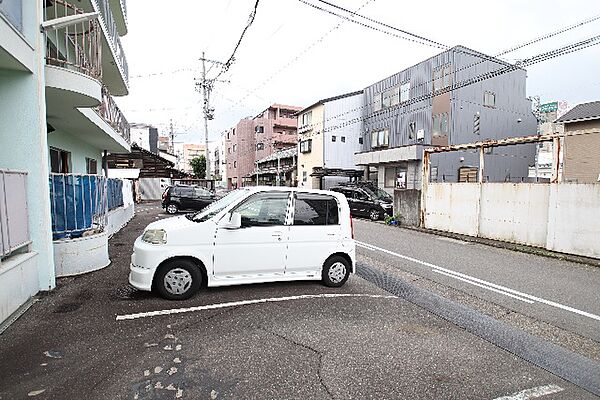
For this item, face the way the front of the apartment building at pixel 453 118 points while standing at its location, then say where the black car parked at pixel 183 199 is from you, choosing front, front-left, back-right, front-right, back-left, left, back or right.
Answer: front

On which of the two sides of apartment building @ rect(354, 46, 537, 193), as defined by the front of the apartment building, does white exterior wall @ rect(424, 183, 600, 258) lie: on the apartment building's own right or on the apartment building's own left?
on the apartment building's own left

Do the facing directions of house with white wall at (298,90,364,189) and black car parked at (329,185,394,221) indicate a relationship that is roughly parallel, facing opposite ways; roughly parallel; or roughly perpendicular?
roughly perpendicular

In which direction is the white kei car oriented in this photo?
to the viewer's left

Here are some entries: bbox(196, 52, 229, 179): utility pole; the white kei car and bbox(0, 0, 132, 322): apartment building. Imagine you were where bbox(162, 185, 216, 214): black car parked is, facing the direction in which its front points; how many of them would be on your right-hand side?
2

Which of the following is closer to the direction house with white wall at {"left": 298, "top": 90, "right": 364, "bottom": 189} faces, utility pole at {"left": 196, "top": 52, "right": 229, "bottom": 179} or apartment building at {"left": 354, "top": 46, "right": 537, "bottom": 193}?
the utility pole

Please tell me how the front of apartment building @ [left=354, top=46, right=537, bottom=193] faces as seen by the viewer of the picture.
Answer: facing the viewer and to the left of the viewer

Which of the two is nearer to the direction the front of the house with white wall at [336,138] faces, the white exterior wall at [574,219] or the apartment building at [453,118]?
the white exterior wall

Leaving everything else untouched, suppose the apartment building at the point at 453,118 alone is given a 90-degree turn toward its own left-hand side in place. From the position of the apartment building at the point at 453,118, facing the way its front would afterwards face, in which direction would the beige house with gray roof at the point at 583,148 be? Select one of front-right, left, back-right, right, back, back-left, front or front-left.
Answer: front

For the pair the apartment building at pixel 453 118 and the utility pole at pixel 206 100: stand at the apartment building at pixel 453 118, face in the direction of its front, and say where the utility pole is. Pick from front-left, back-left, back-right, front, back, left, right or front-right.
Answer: front-right

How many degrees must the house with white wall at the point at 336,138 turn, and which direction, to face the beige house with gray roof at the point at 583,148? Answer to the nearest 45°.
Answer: approximately 90° to its left

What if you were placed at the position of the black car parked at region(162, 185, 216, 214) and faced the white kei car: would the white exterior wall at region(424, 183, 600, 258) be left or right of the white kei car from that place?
left

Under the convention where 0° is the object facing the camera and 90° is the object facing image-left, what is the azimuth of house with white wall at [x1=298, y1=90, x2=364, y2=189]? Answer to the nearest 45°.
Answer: approximately 45°

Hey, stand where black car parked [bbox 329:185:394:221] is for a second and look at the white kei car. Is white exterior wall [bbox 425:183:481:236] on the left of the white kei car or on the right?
left

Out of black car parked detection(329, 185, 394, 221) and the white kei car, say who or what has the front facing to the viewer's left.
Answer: the white kei car
